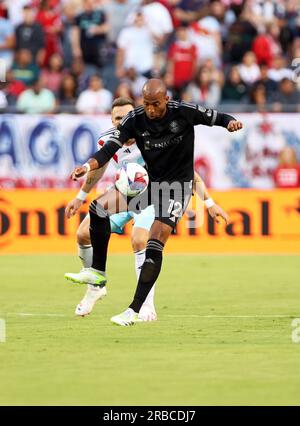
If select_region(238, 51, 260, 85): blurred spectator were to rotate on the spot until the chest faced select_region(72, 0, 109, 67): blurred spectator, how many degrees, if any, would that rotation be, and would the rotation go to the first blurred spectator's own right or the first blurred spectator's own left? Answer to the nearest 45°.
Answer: approximately 90° to the first blurred spectator's own right

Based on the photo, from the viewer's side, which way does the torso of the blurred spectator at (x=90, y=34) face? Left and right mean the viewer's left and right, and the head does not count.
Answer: facing the viewer

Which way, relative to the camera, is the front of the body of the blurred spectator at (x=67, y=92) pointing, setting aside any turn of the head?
toward the camera

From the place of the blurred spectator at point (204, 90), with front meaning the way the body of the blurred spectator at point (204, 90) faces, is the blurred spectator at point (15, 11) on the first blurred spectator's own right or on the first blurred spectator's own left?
on the first blurred spectator's own right

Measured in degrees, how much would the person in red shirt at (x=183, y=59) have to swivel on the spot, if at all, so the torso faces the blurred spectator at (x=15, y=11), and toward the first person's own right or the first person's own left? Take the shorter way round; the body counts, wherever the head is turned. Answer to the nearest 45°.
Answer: approximately 90° to the first person's own right

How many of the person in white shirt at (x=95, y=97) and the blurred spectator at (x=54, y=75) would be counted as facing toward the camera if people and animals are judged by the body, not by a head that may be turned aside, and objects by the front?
2

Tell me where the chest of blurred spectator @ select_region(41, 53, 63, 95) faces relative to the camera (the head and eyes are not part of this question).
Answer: toward the camera

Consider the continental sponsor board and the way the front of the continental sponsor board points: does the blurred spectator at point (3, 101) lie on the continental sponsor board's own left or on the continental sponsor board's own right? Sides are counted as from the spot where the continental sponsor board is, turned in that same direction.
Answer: on the continental sponsor board's own right

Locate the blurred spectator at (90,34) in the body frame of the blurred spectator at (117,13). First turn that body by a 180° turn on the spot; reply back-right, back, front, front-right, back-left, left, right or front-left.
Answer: back-left

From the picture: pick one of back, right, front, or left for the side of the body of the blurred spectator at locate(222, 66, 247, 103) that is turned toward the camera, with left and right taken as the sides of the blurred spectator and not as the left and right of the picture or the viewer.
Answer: front

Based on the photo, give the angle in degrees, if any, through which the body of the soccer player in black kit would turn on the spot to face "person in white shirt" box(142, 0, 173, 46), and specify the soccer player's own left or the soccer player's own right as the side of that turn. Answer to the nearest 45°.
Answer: approximately 135° to the soccer player's own right

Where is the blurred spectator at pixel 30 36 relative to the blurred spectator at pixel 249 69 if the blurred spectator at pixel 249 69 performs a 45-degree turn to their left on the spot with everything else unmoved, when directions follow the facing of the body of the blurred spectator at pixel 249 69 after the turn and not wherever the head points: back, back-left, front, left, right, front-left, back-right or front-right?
back-right

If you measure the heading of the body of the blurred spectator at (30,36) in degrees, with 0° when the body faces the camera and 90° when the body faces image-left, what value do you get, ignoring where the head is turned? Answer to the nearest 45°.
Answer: approximately 0°

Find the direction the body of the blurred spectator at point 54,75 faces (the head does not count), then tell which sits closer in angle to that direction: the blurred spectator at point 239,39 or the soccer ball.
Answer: the soccer ball

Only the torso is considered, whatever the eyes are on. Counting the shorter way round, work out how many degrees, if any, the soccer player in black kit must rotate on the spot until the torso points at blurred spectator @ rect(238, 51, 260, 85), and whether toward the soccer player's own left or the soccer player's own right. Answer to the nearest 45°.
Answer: approximately 135° to the soccer player's own right

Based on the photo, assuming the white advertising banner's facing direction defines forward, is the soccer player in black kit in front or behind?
in front
